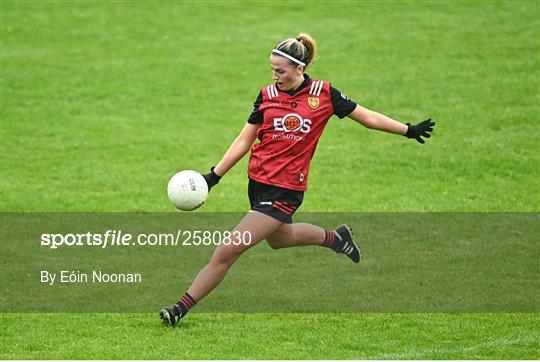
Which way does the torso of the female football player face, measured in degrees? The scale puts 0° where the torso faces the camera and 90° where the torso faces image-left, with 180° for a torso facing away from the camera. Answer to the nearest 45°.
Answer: approximately 45°
